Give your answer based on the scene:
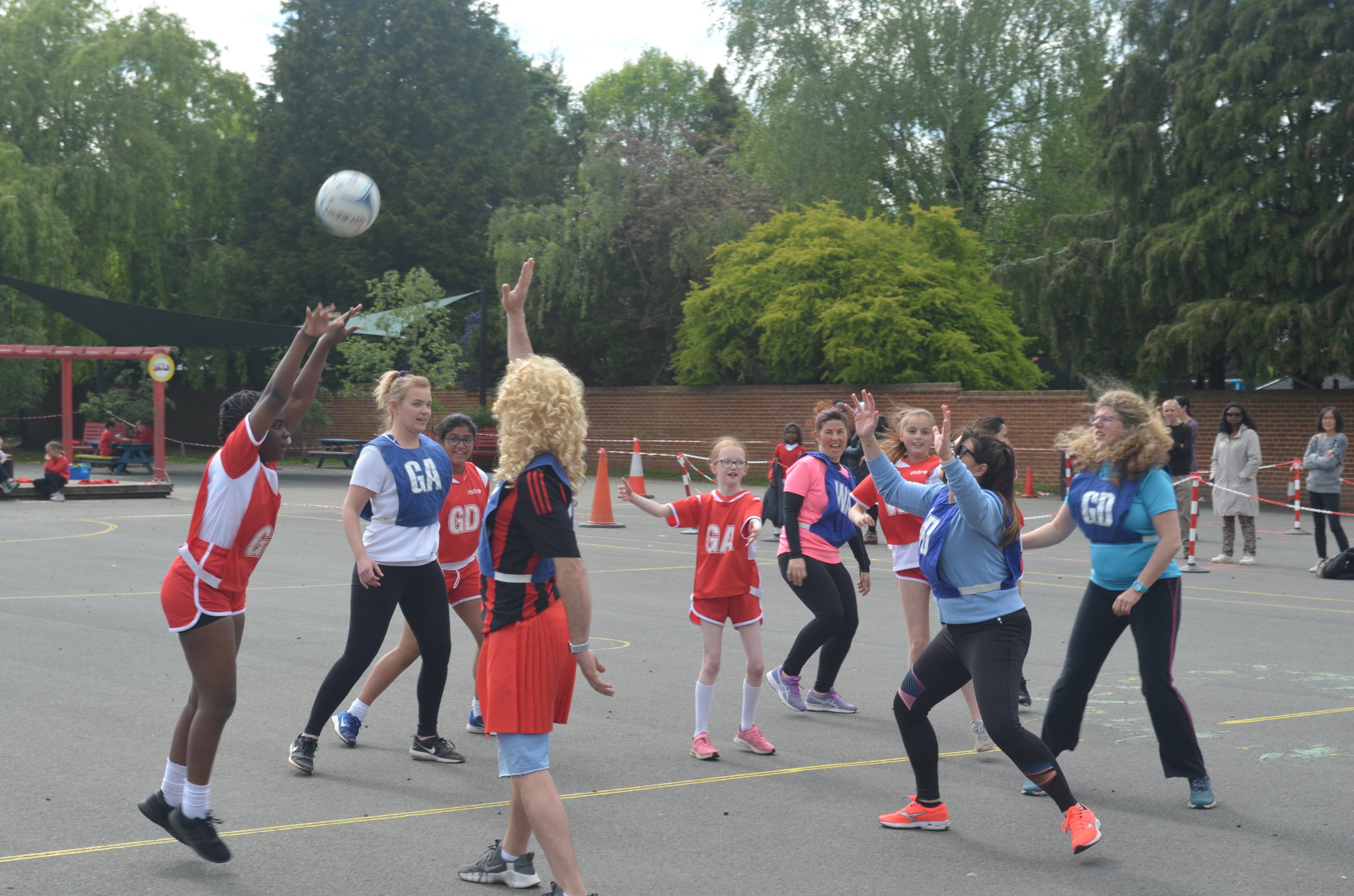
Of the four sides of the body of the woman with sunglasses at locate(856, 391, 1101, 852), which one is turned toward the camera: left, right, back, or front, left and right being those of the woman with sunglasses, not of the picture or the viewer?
left

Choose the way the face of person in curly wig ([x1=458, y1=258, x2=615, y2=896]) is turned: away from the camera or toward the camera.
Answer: away from the camera

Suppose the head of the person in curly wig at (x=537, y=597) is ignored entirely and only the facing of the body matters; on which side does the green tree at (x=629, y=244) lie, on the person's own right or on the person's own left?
on the person's own right

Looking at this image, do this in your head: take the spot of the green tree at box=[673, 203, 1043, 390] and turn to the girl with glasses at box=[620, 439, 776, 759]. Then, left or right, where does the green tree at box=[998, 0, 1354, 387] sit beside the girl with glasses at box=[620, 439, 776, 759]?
left

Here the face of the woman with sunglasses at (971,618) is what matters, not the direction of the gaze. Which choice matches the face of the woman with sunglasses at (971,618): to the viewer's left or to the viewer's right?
to the viewer's left

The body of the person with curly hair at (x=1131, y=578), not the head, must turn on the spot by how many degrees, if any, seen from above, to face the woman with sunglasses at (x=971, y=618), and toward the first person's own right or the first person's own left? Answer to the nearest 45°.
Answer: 0° — they already face them
